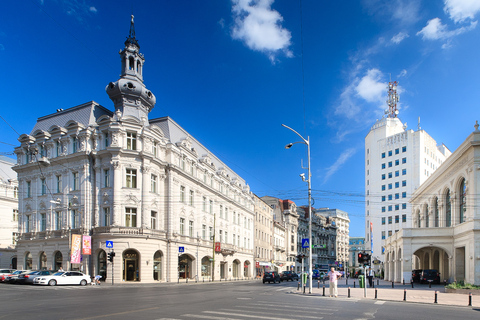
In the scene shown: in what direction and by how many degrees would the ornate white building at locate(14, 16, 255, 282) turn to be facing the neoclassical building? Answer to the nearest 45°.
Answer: approximately 90° to its left

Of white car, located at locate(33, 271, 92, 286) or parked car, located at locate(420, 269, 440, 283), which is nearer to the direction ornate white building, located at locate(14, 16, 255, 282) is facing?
the white car

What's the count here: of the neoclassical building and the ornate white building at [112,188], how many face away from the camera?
0

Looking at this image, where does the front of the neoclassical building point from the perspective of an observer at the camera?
facing the viewer and to the left of the viewer

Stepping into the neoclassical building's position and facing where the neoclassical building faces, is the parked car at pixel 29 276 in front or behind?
in front

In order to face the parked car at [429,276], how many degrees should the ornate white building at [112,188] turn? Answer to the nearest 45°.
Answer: approximately 90° to its left

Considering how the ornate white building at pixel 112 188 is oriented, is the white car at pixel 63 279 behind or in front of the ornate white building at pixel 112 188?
in front

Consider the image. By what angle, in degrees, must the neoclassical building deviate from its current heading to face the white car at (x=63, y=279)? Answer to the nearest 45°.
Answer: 0° — it already faces it

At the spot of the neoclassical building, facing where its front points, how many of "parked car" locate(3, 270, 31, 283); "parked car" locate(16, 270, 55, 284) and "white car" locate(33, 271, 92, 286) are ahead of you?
3

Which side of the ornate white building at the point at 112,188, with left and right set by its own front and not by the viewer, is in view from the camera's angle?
front
